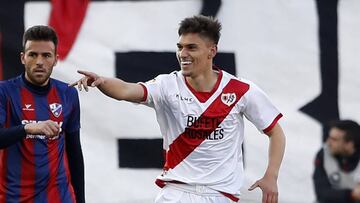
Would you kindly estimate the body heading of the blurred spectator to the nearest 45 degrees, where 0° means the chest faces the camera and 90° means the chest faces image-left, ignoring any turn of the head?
approximately 45°
